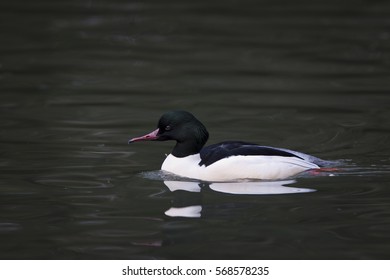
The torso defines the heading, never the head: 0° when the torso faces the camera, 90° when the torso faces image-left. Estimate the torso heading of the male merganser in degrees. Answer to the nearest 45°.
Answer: approximately 90°
